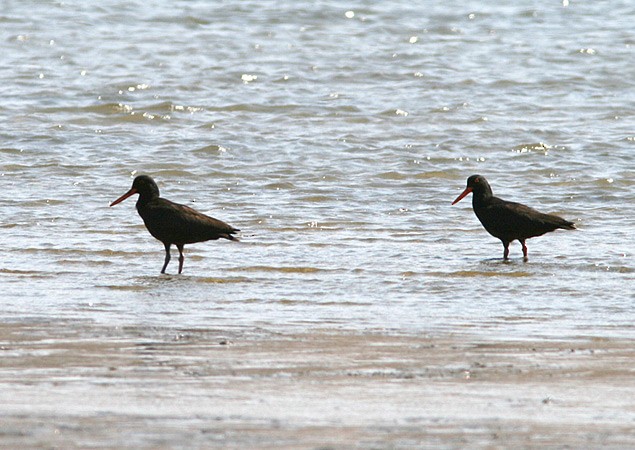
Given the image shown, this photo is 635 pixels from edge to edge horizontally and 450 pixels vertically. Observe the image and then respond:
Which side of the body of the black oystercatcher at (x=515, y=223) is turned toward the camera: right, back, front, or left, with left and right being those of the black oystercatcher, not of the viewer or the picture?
left

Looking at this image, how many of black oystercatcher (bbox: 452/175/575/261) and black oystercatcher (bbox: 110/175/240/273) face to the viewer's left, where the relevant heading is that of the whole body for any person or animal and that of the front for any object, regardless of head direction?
2

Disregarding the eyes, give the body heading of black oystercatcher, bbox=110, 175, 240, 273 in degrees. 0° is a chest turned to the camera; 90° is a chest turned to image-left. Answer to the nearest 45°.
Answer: approximately 90°

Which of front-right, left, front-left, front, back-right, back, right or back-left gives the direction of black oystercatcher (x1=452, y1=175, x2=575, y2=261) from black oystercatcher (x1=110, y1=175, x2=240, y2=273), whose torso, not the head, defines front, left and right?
back
